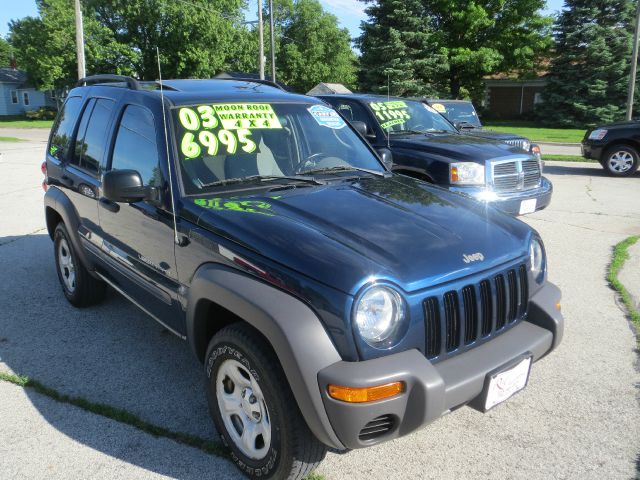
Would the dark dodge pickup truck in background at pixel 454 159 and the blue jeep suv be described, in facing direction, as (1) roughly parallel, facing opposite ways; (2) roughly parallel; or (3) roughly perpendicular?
roughly parallel

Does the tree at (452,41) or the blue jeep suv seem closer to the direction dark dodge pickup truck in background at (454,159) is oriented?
the blue jeep suv

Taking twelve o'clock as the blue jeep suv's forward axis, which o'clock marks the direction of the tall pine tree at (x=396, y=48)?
The tall pine tree is roughly at 8 o'clock from the blue jeep suv.

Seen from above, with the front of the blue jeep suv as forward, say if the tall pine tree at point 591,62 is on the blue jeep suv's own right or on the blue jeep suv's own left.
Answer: on the blue jeep suv's own left

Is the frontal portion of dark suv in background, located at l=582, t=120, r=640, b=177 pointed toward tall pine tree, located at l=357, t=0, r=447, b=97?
no

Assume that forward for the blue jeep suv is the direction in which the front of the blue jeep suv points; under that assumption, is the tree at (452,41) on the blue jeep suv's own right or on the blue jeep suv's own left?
on the blue jeep suv's own left

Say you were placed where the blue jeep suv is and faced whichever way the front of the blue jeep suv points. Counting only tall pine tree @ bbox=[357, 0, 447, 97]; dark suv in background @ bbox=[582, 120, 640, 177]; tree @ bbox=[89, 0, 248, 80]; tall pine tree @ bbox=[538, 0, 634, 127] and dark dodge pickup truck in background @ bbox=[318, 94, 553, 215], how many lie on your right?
0

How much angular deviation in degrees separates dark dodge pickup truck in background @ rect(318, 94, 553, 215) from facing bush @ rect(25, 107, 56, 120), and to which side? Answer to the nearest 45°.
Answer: approximately 180°

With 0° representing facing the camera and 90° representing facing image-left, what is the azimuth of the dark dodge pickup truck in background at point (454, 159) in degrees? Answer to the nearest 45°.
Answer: approximately 315°

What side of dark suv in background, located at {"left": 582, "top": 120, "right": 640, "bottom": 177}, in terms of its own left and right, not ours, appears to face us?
left

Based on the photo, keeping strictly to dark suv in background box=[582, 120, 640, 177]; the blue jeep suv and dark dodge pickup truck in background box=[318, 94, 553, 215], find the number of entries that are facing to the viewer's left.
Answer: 1

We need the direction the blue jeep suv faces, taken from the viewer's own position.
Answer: facing the viewer and to the right of the viewer

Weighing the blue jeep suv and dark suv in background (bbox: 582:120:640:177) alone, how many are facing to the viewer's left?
1

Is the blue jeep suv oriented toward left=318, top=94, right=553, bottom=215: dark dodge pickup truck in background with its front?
no

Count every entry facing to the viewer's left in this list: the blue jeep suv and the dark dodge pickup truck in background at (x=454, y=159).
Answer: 0
